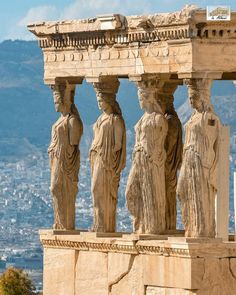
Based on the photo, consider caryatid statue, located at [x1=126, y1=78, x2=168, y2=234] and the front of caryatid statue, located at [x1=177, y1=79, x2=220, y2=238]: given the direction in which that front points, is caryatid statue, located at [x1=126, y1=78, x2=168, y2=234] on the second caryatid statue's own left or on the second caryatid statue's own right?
on the second caryatid statue's own right

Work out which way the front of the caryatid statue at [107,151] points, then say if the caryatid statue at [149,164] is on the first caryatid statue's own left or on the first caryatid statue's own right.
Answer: on the first caryatid statue's own left

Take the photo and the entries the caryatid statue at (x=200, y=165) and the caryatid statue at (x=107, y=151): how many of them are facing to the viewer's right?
0

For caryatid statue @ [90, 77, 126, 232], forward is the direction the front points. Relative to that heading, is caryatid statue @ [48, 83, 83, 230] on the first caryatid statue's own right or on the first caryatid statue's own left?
on the first caryatid statue's own right
